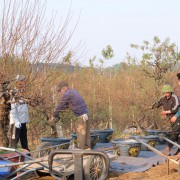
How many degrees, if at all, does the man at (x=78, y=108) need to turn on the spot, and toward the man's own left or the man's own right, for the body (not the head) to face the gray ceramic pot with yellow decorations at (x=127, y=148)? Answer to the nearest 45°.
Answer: approximately 180°

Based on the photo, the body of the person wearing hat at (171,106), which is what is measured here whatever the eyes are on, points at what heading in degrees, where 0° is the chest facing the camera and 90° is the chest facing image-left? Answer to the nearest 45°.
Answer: approximately 45°

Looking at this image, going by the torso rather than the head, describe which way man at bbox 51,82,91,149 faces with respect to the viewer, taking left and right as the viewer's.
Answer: facing to the left of the viewer

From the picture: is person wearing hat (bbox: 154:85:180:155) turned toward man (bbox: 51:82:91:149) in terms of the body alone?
yes

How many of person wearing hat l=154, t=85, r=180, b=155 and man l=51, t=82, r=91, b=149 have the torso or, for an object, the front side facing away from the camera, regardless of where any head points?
0

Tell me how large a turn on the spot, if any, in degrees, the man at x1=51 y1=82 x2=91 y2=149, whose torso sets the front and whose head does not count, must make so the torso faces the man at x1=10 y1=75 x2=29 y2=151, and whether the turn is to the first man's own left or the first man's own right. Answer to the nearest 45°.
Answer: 0° — they already face them

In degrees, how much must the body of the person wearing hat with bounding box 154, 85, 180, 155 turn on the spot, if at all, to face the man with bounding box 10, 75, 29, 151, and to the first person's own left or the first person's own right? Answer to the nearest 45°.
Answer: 0° — they already face them
